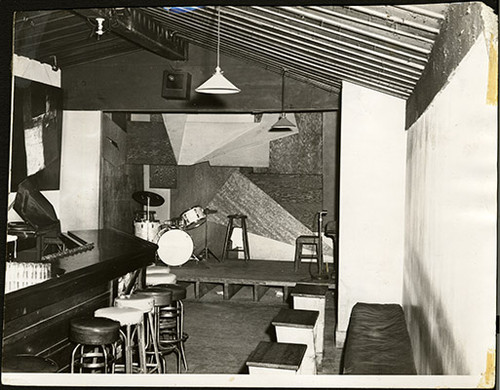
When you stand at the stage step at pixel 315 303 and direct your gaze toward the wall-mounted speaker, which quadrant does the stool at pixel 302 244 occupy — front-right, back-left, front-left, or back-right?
front-right

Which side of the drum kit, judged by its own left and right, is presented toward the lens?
front

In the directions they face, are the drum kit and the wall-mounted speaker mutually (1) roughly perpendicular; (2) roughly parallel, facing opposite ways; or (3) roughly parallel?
roughly parallel

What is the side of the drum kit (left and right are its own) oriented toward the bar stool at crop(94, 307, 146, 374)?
front

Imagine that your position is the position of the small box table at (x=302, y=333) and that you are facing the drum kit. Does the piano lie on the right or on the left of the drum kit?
left

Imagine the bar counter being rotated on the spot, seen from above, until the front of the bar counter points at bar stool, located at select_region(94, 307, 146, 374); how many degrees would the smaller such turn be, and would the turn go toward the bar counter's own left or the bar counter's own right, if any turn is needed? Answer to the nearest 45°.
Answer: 0° — it already faces it

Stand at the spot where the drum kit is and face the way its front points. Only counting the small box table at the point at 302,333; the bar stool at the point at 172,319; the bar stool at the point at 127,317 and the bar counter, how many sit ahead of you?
4

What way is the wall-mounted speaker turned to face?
toward the camera

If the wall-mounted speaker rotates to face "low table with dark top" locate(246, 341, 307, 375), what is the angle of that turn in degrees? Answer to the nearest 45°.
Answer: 0° — it already faces it

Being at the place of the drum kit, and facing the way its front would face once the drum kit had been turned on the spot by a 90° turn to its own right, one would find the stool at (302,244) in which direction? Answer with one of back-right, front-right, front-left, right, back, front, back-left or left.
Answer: back

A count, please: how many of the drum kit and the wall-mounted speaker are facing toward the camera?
2

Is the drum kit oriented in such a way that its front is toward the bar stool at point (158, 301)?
yes

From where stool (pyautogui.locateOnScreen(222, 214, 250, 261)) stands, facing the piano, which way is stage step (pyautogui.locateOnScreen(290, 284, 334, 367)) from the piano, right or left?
left

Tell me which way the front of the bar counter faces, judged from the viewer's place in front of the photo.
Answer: facing the viewer and to the right of the viewer

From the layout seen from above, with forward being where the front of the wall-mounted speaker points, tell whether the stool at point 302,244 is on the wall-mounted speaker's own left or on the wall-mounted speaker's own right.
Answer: on the wall-mounted speaker's own left
